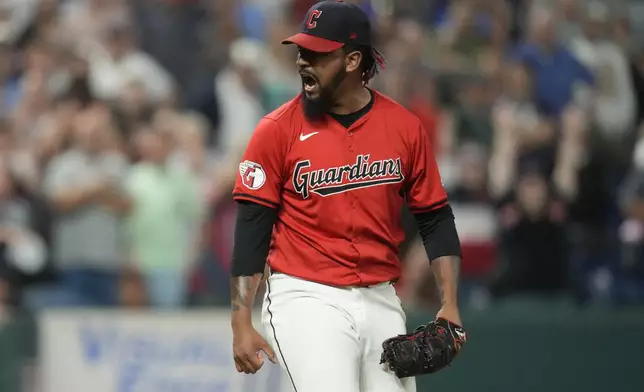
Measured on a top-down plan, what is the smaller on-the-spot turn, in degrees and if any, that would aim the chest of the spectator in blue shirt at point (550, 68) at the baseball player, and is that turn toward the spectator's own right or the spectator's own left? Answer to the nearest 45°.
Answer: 0° — they already face them

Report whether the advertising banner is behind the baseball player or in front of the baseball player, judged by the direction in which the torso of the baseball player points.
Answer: behind

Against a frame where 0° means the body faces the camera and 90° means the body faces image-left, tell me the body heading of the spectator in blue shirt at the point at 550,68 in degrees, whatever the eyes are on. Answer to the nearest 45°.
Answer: approximately 0°

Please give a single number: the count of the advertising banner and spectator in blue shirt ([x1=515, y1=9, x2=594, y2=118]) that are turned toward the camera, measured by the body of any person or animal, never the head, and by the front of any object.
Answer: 2

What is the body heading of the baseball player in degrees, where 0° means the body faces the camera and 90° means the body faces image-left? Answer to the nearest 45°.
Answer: approximately 0°
